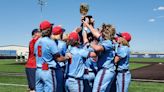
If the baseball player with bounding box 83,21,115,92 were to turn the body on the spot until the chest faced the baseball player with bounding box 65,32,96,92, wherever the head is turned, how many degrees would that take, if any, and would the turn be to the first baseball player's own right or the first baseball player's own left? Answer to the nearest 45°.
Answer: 0° — they already face them

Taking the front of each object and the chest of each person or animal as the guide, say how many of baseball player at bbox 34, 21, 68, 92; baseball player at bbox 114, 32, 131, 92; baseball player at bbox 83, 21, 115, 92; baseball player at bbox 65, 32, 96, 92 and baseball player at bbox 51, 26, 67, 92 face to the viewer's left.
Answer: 2

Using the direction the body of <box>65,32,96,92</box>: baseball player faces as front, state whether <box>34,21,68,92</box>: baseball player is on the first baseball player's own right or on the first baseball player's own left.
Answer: on the first baseball player's own left

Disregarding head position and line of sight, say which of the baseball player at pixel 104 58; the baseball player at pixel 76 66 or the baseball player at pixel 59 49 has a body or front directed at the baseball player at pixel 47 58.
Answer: the baseball player at pixel 104 58

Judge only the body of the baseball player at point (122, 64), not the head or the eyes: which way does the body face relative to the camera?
to the viewer's left

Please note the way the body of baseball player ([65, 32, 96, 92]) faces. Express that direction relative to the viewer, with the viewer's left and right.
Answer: facing away from the viewer and to the right of the viewer
